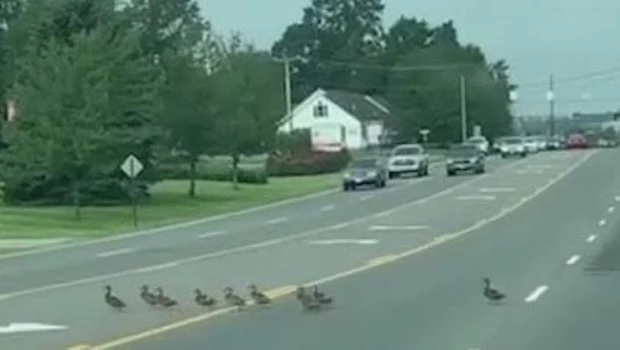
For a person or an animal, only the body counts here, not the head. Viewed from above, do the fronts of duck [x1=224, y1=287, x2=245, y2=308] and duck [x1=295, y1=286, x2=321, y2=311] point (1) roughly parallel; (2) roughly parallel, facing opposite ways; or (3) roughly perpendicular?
roughly parallel
